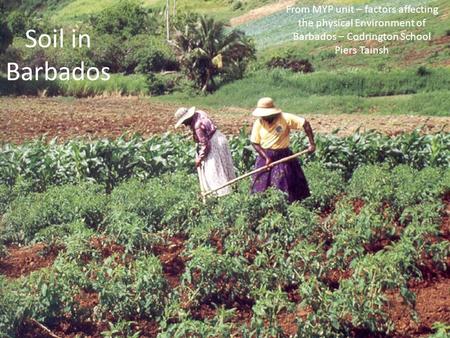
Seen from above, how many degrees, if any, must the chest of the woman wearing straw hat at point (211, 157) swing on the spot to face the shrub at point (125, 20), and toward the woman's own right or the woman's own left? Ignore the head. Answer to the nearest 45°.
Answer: approximately 90° to the woman's own right

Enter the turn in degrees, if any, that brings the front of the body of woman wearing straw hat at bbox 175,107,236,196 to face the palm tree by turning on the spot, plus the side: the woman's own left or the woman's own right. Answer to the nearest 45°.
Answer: approximately 90° to the woman's own right

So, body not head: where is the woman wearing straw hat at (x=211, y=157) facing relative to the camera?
to the viewer's left

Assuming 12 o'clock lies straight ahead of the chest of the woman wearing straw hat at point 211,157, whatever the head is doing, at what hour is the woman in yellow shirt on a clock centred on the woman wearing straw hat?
The woman in yellow shirt is roughly at 7 o'clock from the woman wearing straw hat.

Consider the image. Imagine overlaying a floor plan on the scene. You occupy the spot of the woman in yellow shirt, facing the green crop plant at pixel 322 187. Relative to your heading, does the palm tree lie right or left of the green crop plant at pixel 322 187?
left

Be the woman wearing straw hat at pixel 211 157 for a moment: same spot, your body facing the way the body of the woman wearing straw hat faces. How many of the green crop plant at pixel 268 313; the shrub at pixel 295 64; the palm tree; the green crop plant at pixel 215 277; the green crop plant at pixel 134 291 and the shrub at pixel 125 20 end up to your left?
3

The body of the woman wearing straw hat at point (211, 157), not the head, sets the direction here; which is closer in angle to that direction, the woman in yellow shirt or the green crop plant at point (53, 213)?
the green crop plant

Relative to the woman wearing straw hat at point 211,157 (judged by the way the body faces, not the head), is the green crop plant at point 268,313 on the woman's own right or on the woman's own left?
on the woman's own left

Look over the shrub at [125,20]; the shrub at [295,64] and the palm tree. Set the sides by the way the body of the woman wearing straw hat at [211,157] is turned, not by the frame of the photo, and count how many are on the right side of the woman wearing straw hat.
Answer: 3

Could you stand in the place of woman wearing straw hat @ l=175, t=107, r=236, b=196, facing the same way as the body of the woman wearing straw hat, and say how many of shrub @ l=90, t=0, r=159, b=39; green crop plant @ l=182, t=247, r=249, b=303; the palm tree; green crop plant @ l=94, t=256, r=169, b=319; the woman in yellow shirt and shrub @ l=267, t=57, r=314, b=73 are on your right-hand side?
3

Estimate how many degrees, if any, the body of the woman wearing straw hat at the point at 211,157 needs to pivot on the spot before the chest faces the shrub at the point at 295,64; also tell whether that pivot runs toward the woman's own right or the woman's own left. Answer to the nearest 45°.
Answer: approximately 90° to the woman's own right

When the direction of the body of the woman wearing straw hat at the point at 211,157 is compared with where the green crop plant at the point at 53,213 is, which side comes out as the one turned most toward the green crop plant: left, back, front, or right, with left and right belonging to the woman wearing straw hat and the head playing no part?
front

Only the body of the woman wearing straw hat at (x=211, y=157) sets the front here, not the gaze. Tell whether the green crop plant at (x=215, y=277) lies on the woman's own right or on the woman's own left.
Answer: on the woman's own left

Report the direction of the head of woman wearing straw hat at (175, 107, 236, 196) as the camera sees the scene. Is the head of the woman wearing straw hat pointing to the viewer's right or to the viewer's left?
to the viewer's left

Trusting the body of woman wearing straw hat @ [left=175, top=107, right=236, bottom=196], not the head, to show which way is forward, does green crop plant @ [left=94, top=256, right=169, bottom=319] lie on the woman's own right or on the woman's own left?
on the woman's own left
